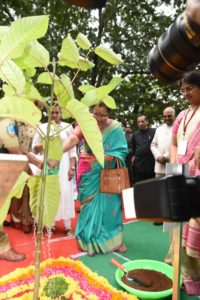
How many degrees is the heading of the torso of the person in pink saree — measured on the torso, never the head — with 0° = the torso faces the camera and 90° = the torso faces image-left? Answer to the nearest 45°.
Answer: approximately 45°

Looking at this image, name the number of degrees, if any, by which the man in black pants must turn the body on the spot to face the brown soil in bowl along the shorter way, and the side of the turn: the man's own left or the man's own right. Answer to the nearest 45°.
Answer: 0° — they already face it

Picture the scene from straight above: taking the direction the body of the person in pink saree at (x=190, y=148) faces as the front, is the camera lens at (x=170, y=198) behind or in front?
in front

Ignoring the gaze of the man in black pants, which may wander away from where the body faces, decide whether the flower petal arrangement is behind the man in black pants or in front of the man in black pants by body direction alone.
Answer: in front

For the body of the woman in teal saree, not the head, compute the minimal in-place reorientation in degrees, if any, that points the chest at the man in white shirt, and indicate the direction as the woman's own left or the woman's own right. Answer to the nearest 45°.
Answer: approximately 180°

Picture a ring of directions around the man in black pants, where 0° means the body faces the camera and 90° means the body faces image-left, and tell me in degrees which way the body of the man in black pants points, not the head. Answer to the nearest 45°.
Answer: approximately 0°

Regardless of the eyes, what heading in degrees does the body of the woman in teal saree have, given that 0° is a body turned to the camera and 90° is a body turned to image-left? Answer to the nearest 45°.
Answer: approximately 45°
